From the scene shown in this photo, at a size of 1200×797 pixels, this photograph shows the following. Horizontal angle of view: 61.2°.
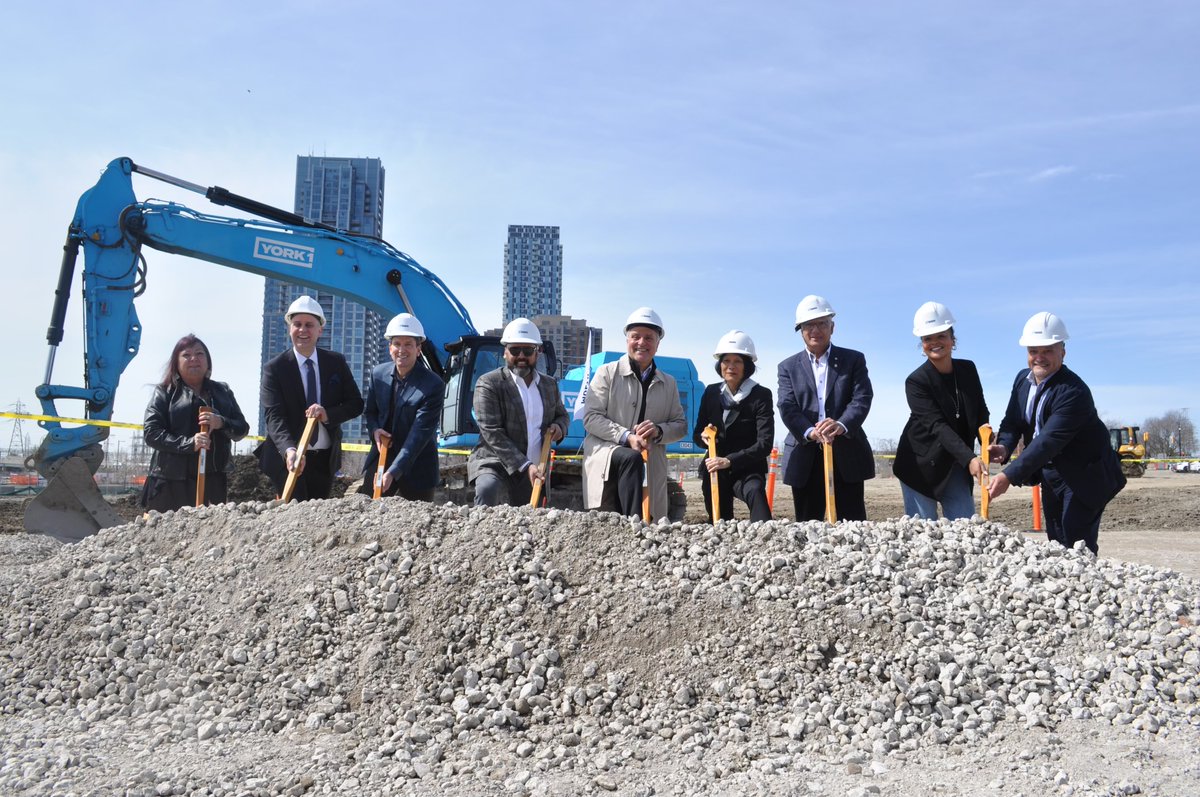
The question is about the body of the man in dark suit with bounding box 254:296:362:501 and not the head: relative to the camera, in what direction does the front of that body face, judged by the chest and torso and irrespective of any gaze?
toward the camera

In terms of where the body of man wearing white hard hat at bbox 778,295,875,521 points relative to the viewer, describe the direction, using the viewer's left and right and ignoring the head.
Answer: facing the viewer

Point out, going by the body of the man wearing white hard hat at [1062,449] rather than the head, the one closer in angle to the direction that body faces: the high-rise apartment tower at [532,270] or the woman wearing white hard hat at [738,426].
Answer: the woman wearing white hard hat

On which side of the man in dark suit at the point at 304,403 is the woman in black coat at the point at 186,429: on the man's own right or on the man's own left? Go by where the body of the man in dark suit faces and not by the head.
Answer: on the man's own right

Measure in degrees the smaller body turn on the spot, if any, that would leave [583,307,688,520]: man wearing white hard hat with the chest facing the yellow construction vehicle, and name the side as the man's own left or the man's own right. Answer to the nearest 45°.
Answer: approximately 135° to the man's own left

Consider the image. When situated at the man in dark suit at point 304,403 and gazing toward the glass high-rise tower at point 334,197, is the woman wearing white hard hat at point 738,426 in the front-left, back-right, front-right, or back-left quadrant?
back-right

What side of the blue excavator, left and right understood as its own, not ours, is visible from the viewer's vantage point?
left

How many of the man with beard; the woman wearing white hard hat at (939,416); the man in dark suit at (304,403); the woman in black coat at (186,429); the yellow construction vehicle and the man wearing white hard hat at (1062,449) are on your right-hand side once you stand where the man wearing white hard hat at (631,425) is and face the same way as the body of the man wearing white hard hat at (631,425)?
3

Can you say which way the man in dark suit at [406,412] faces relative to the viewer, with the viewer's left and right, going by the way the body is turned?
facing the viewer and to the left of the viewer

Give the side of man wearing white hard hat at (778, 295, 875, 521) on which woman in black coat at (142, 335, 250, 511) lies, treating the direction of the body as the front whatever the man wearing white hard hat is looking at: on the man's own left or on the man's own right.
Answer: on the man's own right

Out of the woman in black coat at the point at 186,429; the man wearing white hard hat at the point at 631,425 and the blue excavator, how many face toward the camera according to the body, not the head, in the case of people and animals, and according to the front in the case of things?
2

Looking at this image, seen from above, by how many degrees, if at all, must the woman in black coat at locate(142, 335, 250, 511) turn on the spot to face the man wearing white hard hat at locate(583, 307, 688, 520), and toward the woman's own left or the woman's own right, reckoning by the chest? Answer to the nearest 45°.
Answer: approximately 45° to the woman's own left

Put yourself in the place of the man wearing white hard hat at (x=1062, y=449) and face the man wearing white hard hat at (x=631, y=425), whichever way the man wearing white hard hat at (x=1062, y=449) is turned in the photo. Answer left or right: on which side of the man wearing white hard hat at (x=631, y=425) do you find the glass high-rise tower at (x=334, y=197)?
right

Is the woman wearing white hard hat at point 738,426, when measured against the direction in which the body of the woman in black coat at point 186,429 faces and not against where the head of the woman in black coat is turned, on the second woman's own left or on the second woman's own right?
on the second woman's own left
